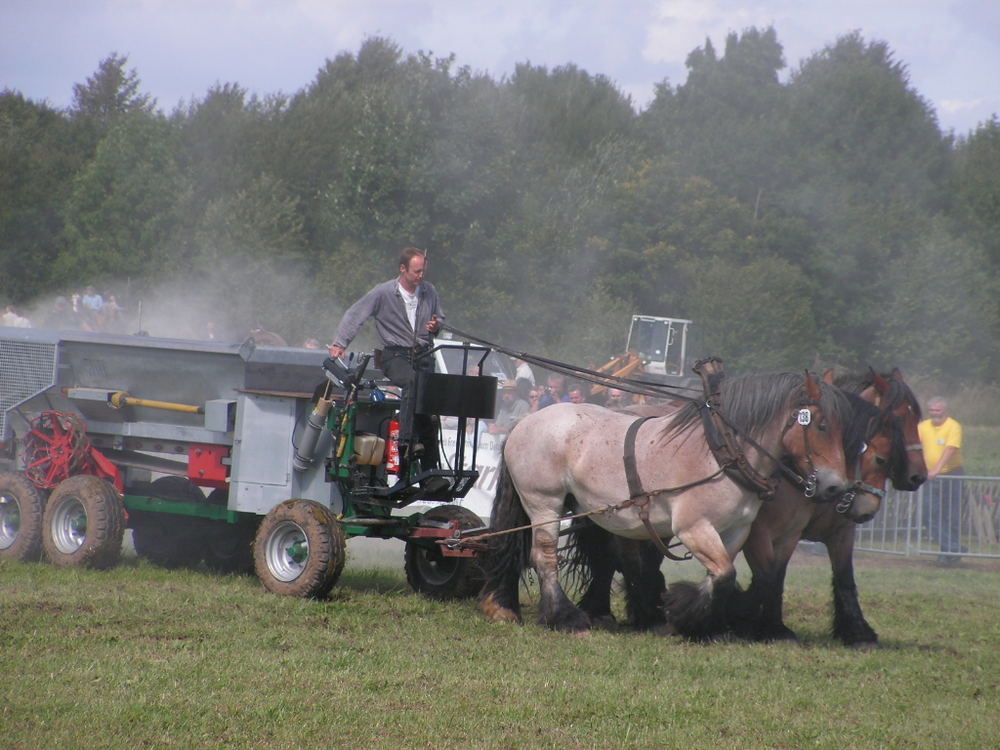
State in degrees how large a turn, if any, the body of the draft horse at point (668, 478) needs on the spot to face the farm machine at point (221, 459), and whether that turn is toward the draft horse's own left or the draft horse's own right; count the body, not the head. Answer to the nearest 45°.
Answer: approximately 180°

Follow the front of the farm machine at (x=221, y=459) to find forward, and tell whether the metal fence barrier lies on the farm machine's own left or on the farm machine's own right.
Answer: on the farm machine's own left

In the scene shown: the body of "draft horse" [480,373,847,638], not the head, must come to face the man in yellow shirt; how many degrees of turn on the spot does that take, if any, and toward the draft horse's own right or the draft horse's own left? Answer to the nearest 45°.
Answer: approximately 45° to the draft horse's own left

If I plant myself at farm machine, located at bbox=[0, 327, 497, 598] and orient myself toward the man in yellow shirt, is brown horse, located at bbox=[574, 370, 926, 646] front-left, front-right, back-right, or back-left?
front-right

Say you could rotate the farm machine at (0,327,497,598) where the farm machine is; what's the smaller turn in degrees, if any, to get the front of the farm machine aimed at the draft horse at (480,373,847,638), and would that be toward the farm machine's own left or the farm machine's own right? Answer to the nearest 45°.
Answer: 0° — it already faces it

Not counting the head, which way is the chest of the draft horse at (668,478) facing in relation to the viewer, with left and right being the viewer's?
facing to the right of the viewer

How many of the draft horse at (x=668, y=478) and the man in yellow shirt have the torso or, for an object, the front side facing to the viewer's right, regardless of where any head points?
1

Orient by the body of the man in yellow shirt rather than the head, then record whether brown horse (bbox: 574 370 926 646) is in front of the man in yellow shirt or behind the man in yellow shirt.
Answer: in front

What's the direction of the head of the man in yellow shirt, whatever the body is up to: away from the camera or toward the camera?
toward the camera

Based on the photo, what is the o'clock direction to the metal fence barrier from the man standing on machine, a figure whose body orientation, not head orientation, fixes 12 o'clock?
The metal fence barrier is roughly at 9 o'clock from the man standing on machine.

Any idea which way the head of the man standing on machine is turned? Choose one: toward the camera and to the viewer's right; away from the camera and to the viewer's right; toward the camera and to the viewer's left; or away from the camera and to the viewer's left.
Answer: toward the camera and to the viewer's right

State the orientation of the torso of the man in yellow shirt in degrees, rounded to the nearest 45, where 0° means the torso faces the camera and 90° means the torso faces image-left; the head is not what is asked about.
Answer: approximately 45°
